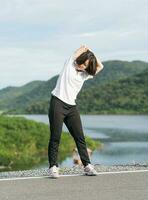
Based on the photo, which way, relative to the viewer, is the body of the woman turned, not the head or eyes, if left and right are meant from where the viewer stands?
facing the viewer
